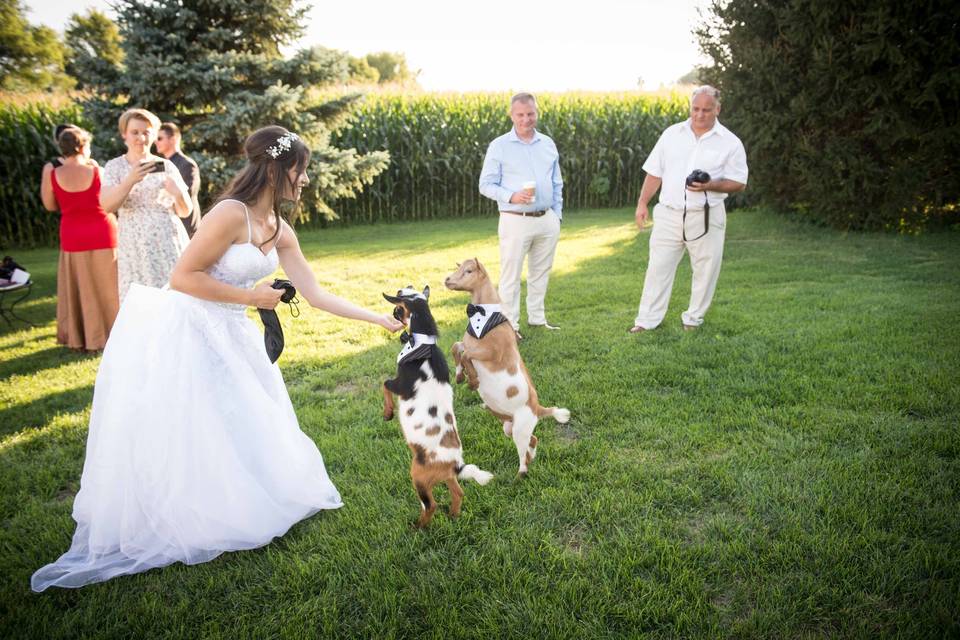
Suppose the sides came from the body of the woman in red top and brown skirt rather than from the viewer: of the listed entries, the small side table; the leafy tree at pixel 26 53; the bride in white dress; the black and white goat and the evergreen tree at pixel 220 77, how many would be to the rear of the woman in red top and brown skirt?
2

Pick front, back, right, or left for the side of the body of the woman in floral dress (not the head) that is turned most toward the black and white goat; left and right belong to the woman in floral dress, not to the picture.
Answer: front

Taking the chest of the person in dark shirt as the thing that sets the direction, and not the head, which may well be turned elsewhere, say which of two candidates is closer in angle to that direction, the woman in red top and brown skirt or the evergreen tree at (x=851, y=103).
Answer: the woman in red top and brown skirt

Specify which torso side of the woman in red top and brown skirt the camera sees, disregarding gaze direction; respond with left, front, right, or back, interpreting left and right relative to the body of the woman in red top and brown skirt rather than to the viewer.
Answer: back

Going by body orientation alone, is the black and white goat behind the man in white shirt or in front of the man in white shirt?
in front

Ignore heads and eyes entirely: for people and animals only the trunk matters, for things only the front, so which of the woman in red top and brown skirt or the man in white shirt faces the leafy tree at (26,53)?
the woman in red top and brown skirt

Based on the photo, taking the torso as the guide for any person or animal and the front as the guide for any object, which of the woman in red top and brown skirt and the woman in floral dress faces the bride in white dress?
the woman in floral dress

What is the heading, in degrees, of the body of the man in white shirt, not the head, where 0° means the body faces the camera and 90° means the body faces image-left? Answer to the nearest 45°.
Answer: approximately 0°

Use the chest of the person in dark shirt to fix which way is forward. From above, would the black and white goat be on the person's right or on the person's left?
on the person's left
